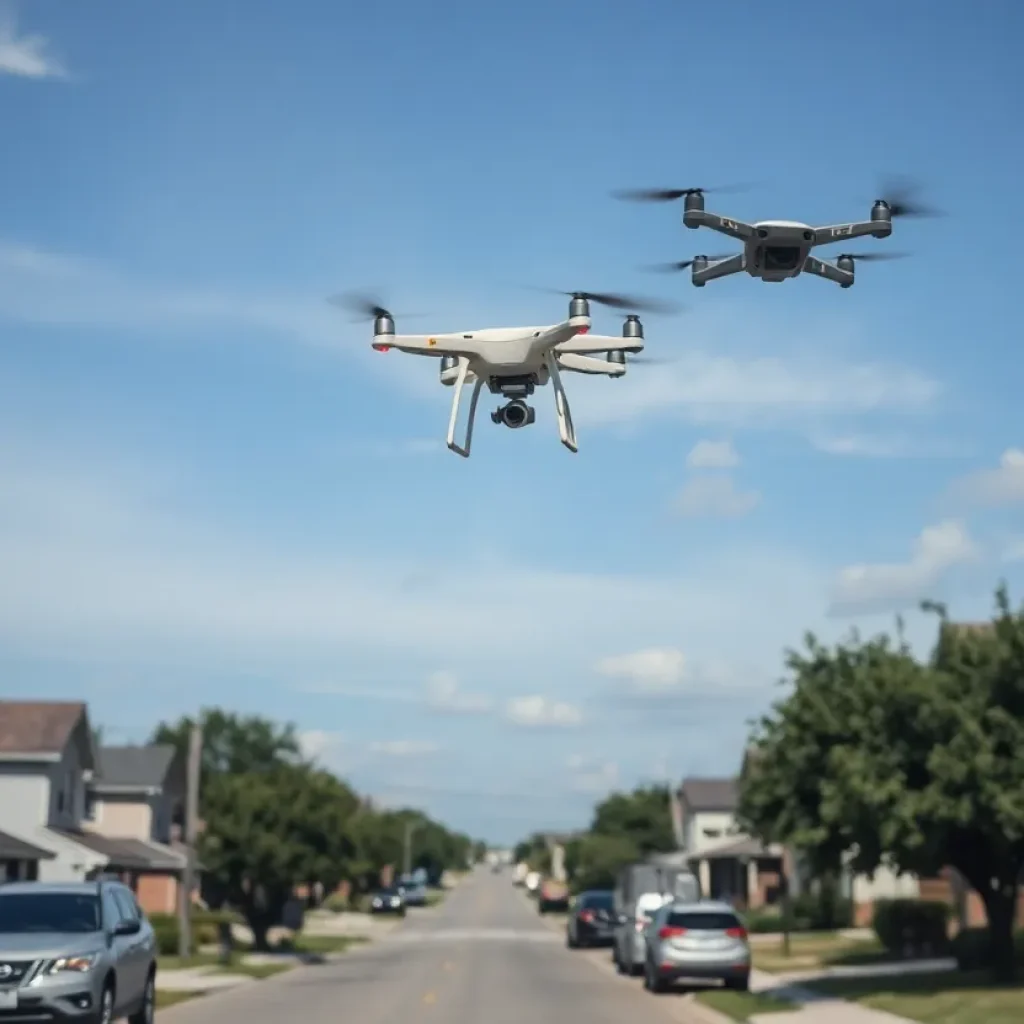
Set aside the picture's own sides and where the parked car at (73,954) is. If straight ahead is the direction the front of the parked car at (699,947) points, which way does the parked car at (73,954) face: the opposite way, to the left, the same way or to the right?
the opposite way

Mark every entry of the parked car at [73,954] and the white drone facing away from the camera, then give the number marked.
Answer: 0

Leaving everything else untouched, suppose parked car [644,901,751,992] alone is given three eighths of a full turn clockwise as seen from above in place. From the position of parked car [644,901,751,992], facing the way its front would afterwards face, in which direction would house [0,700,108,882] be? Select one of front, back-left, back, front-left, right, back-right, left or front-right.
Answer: back

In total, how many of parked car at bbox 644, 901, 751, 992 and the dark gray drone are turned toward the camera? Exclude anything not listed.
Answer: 1

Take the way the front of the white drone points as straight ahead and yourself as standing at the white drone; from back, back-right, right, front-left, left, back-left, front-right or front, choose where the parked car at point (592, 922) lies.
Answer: back

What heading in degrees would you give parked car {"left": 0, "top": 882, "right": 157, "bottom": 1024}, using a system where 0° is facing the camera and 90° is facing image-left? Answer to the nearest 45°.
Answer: approximately 45°

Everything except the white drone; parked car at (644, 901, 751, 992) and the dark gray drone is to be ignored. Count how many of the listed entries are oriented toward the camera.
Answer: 2

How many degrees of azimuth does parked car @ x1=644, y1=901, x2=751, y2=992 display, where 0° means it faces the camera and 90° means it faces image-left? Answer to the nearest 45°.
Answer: approximately 180°

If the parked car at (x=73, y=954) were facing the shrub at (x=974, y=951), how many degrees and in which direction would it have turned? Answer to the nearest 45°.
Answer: approximately 90° to its left

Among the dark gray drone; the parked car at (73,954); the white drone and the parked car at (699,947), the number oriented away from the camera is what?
1
